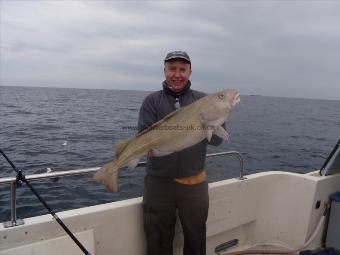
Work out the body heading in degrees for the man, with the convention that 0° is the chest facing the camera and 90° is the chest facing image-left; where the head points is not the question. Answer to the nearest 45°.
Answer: approximately 0°

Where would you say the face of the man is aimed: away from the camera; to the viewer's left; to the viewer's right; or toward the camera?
toward the camera
